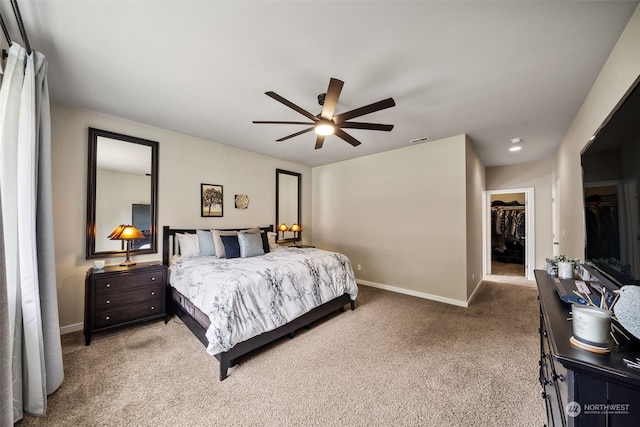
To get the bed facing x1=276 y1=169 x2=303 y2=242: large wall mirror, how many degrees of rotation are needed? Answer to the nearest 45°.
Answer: approximately 135° to its left

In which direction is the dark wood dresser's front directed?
to the viewer's left

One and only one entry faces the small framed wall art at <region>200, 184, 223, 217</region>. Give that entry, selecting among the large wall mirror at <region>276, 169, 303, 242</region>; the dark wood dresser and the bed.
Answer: the dark wood dresser

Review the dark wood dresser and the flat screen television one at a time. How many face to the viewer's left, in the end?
2

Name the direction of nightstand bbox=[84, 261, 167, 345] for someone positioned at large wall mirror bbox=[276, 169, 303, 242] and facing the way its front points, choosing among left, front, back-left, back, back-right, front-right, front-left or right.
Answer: right

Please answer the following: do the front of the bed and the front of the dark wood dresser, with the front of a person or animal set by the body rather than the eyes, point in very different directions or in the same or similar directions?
very different directions

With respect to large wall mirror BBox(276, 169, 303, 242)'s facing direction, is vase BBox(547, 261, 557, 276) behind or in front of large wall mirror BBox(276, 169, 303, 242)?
in front

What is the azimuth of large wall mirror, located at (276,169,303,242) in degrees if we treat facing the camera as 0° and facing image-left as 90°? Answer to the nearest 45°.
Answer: approximately 315°

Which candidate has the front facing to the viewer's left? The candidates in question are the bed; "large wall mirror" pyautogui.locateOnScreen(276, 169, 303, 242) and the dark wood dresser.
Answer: the dark wood dresser

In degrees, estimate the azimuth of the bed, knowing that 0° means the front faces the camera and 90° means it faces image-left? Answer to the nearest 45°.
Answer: approximately 315°

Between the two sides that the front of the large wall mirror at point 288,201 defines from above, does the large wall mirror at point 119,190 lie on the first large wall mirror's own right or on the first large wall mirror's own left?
on the first large wall mirror's own right

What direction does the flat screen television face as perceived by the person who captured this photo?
facing to the left of the viewer

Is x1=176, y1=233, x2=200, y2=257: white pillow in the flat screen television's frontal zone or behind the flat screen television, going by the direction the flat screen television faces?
frontal zone

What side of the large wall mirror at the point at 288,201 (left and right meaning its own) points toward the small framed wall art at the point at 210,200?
right
